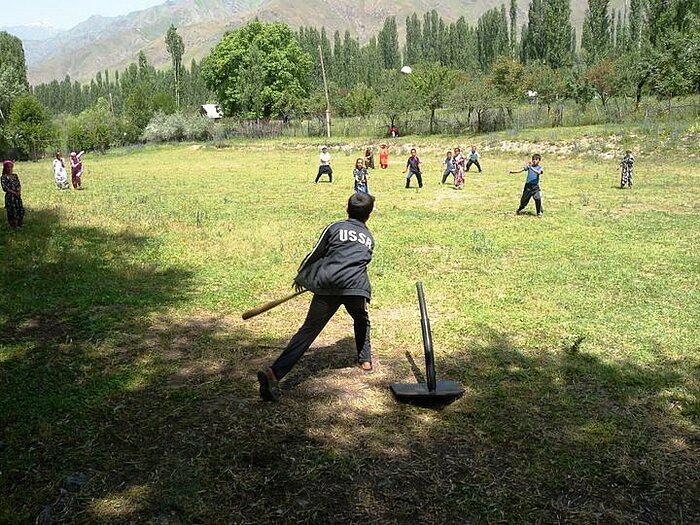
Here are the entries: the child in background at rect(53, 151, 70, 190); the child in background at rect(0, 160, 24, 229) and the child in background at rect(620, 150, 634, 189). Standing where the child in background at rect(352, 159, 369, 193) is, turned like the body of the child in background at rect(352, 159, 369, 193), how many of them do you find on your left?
1

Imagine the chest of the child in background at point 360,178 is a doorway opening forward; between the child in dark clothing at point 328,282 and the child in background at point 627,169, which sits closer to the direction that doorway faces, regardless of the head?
the child in dark clothing

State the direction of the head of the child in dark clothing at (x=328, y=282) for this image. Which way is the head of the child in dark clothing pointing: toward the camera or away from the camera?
away from the camera

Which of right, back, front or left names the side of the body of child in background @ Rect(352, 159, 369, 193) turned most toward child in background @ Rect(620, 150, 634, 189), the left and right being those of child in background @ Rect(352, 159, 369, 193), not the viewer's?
left

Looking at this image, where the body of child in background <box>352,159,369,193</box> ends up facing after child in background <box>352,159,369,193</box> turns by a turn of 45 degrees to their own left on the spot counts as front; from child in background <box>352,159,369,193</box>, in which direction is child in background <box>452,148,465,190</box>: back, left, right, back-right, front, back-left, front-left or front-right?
left

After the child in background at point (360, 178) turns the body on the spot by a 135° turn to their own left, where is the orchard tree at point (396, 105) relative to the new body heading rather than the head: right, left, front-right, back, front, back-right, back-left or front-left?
front-left

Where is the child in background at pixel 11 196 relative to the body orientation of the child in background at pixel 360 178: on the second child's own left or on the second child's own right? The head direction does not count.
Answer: on the second child's own right

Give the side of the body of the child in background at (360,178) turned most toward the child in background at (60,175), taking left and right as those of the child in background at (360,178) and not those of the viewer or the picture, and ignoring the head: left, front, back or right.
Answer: right

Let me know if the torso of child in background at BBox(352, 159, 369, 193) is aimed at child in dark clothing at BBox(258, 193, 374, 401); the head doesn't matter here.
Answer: yes

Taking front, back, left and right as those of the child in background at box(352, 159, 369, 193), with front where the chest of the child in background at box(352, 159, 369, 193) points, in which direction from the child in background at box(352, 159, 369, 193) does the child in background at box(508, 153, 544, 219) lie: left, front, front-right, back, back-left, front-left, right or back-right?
front-left

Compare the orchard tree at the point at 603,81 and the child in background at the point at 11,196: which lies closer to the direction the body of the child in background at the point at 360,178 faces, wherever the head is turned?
the child in background

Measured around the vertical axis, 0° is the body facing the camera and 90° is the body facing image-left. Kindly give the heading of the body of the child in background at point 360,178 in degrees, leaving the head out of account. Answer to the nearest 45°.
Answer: approximately 0°

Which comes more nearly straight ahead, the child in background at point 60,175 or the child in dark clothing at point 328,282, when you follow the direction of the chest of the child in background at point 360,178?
the child in dark clothing

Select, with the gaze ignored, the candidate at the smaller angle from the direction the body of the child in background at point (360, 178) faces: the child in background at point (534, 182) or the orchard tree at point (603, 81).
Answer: the child in background
